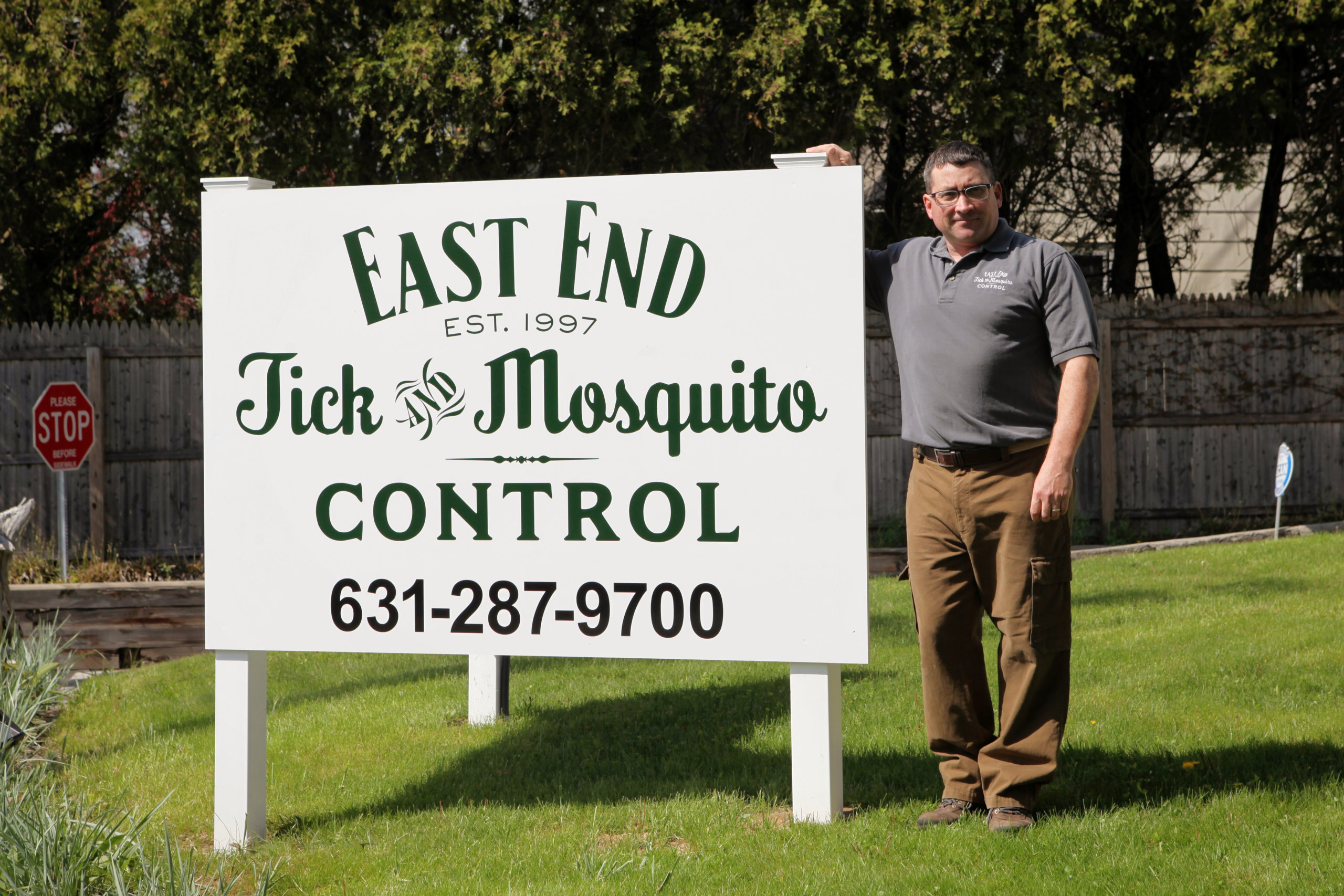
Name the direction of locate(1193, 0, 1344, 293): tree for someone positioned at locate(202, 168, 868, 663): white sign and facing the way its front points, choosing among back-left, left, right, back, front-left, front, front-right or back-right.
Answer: back-left

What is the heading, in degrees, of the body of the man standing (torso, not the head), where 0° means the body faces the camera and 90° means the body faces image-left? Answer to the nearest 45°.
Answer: approximately 45°

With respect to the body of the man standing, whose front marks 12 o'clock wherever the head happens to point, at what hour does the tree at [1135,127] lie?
The tree is roughly at 5 o'clock from the man standing.

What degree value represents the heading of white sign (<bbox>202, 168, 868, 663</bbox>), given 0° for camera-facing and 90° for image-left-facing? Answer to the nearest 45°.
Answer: approximately 0°

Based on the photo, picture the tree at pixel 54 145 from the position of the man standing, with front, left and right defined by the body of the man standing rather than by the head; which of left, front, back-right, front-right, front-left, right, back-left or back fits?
right

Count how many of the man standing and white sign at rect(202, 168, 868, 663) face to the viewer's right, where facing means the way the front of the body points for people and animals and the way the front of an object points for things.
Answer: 0

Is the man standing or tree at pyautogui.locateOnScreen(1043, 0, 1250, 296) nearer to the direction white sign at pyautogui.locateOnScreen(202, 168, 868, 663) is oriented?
the man standing

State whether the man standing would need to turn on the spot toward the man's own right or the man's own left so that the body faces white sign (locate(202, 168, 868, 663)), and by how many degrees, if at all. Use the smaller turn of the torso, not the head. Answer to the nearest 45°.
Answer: approximately 45° to the man's own right

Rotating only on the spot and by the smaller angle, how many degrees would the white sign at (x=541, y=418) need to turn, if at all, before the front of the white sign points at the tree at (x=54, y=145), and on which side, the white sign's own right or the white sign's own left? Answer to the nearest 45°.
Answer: approximately 135° to the white sign's own right

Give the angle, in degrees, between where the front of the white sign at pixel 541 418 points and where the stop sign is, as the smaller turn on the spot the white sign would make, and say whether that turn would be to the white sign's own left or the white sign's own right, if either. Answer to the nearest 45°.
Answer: approximately 135° to the white sign's own right

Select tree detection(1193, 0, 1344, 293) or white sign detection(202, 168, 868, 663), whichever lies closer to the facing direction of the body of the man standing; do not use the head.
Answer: the white sign

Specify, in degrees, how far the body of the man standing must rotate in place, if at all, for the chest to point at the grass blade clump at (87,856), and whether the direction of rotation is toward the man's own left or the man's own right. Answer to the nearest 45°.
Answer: approximately 45° to the man's own right
